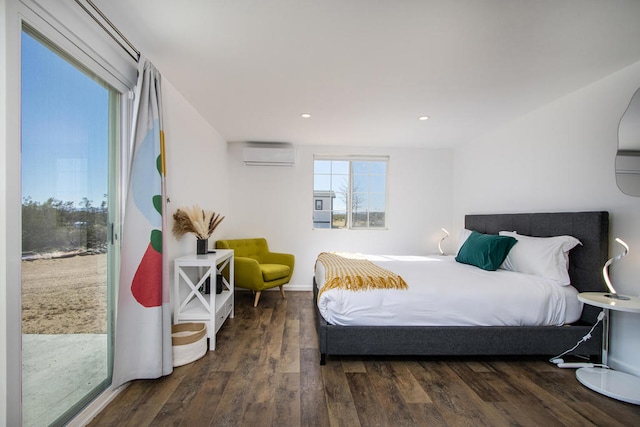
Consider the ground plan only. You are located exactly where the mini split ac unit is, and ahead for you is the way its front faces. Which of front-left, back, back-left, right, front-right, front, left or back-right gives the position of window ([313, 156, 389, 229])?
left

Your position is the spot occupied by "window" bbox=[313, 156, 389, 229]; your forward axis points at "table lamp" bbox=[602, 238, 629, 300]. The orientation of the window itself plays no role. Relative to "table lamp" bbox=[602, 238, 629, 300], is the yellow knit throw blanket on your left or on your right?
right

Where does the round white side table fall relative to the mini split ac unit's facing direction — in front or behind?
in front

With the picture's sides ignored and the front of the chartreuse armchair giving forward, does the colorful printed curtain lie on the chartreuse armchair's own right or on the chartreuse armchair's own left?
on the chartreuse armchair's own right

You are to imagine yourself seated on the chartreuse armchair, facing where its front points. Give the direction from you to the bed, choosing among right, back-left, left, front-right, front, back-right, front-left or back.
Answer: front

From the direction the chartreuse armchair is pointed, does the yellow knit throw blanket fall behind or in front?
in front

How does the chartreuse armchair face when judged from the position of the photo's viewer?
facing the viewer and to the right of the viewer

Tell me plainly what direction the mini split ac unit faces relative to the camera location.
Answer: facing the viewer

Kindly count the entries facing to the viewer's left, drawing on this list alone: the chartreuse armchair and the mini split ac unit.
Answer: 0

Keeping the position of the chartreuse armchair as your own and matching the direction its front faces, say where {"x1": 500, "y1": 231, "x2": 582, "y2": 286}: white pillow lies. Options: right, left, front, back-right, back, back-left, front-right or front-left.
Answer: front

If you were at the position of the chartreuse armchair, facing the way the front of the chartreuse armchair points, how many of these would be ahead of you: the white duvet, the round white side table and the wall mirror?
3

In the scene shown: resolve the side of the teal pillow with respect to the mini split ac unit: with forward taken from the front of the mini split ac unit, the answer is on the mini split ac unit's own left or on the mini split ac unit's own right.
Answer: on the mini split ac unit's own left

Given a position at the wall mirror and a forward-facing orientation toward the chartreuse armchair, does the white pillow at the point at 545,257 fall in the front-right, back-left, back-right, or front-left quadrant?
front-right

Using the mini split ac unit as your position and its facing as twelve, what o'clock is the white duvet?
The white duvet is roughly at 11 o'clock from the mini split ac unit.

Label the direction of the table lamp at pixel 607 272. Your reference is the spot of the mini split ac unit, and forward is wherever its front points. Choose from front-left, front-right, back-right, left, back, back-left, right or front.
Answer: front-left

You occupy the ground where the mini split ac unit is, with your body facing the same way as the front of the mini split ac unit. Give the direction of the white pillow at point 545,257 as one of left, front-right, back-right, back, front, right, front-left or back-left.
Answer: front-left

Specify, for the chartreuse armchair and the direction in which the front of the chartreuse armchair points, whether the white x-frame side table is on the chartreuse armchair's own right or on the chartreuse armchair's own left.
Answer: on the chartreuse armchair's own right

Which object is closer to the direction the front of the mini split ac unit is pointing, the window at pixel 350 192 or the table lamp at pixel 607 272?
the table lamp

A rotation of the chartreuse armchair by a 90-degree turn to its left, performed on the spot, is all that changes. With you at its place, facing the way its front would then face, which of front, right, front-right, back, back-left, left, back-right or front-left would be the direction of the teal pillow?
right
